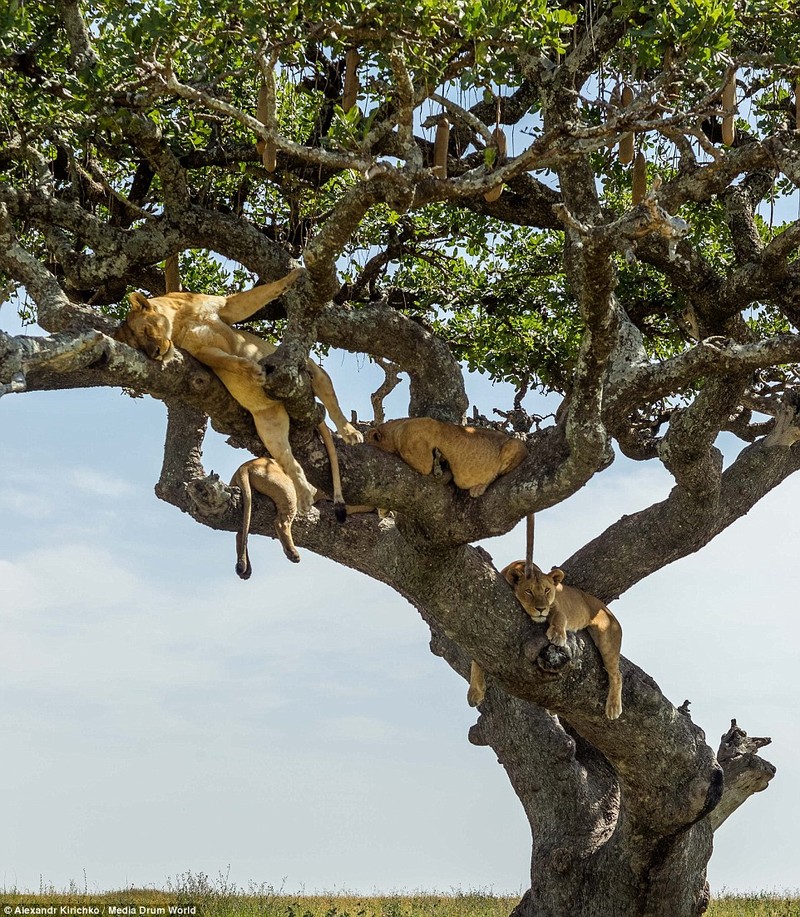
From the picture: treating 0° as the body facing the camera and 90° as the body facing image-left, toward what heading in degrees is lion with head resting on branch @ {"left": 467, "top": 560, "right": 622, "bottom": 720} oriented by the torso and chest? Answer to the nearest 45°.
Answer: approximately 45°
